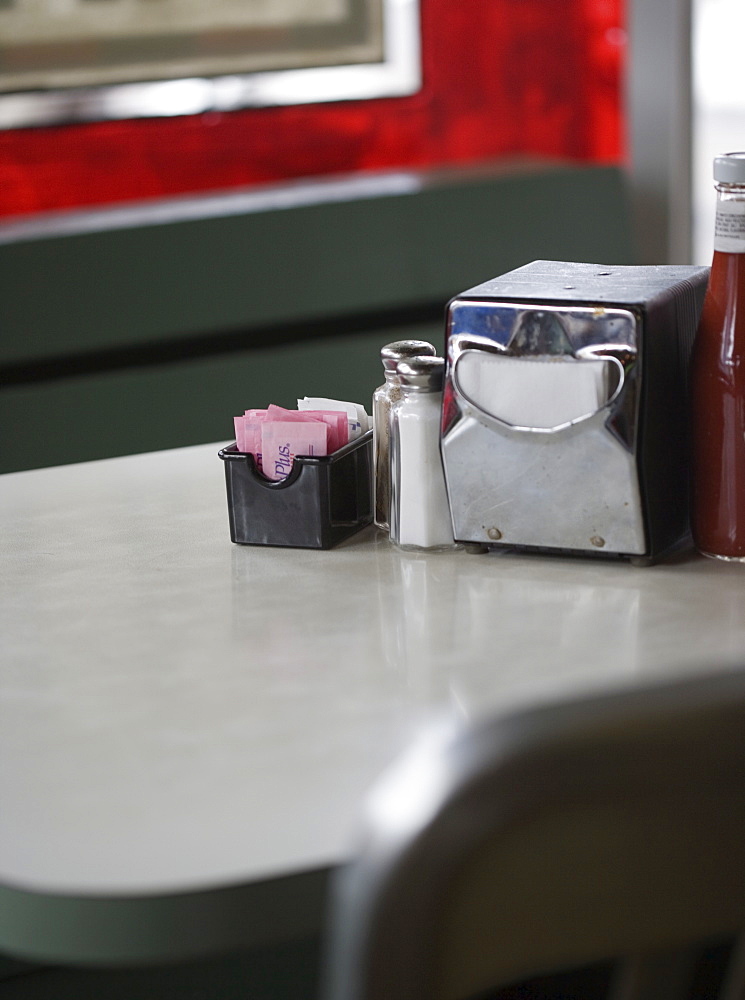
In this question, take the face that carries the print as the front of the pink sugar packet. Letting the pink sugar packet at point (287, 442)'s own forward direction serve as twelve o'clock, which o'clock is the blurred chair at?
The blurred chair is roughly at 12 o'clock from the pink sugar packet.

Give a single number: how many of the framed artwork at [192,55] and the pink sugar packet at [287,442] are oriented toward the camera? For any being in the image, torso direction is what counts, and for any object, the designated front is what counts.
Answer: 2

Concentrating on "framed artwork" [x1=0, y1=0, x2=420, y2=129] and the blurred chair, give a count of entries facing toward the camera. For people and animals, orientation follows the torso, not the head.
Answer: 1

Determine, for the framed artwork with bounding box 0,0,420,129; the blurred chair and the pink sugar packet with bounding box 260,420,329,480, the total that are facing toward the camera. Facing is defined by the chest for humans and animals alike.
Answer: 2

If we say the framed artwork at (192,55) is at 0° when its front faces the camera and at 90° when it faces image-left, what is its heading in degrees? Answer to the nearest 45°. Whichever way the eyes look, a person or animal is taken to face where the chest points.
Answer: approximately 0°

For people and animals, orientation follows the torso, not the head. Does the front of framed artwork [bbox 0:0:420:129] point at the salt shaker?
yes

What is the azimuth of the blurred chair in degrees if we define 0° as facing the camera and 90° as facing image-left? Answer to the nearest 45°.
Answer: approximately 135°
